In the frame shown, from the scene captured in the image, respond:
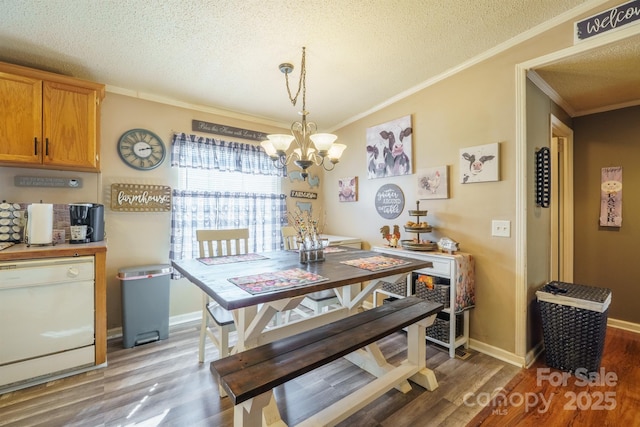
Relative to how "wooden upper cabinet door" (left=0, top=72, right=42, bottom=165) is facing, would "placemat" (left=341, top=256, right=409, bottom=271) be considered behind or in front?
in front

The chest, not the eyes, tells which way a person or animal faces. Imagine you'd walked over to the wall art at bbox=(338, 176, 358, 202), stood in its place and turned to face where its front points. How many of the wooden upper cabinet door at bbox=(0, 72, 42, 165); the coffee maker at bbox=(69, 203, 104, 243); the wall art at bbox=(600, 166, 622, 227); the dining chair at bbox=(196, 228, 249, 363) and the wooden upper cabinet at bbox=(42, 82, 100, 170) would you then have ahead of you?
4

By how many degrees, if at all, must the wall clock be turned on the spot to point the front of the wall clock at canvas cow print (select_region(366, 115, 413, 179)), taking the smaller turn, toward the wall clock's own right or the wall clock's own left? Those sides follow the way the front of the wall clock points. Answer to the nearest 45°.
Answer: approximately 45° to the wall clock's own left

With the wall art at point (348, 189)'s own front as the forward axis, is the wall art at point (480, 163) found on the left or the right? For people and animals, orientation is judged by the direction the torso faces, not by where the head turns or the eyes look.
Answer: on its left

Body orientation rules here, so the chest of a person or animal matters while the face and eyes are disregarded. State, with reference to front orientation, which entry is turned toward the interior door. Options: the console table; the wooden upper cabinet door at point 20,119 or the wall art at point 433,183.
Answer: the wooden upper cabinet door

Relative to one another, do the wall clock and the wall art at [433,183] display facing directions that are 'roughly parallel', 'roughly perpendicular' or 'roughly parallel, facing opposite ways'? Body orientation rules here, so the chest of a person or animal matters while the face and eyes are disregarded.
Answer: roughly perpendicular

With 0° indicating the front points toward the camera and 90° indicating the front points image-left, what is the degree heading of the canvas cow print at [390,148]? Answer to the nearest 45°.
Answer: approximately 45°

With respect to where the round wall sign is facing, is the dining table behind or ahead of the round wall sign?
ahead

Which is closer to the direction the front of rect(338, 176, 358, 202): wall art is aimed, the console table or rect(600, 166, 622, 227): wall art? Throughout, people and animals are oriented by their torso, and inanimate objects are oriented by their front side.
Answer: the console table

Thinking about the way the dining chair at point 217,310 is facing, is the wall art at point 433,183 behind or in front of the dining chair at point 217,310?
in front

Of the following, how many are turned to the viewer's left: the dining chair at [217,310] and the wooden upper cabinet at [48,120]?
0

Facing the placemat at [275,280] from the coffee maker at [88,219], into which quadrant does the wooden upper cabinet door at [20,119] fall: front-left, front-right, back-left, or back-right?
back-right

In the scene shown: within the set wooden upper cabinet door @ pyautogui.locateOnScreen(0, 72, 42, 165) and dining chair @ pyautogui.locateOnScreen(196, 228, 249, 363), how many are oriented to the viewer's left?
0
